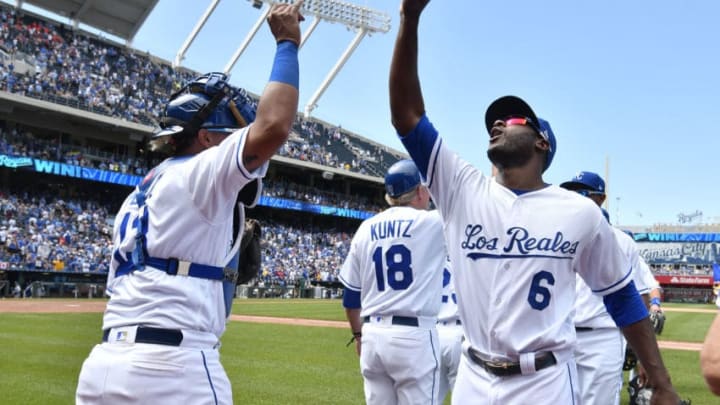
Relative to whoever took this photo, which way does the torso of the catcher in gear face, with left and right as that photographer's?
facing away from the viewer and to the right of the viewer
